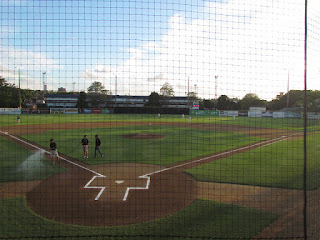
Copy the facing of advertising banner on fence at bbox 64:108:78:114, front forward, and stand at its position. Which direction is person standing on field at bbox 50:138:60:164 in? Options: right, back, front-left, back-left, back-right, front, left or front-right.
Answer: front

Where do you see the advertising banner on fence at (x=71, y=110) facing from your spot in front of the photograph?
facing the viewer
